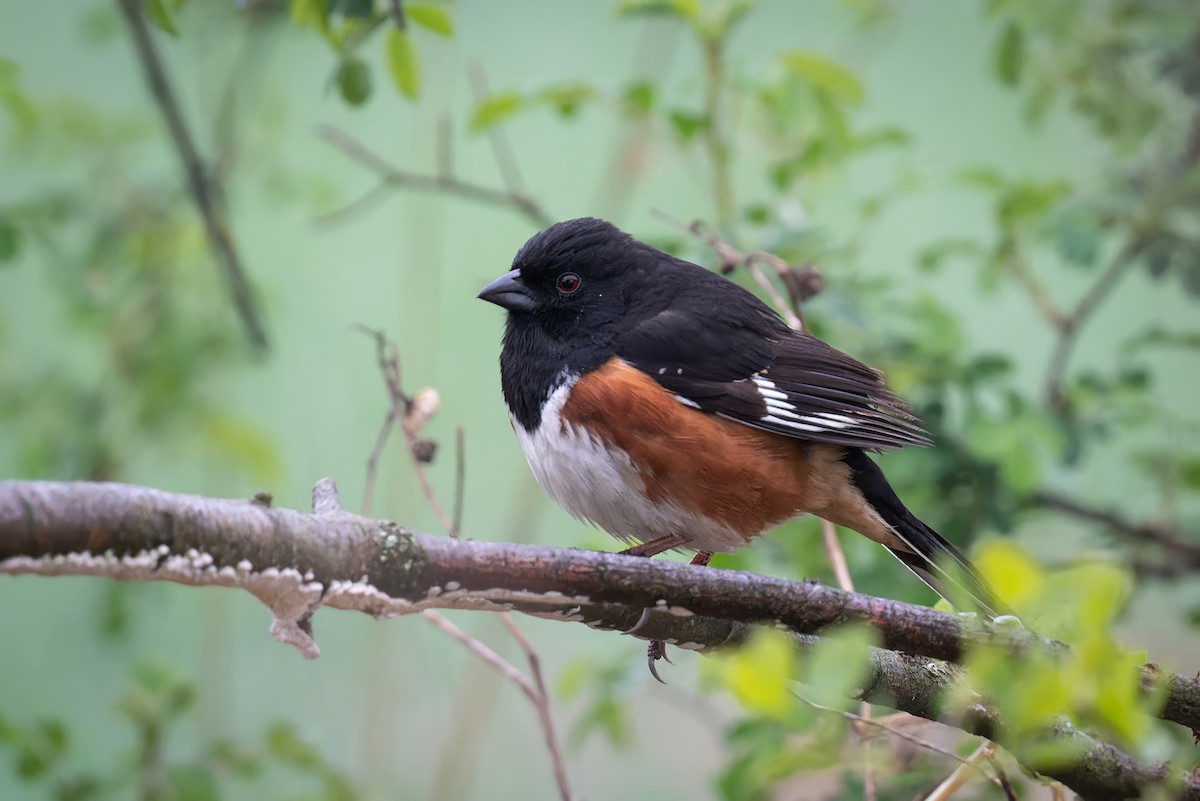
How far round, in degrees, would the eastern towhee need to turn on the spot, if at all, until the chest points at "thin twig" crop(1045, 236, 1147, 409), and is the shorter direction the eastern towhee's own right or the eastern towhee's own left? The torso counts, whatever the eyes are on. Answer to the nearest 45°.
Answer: approximately 135° to the eastern towhee's own right

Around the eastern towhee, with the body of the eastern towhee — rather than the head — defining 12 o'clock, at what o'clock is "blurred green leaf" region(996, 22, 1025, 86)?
The blurred green leaf is roughly at 4 o'clock from the eastern towhee.

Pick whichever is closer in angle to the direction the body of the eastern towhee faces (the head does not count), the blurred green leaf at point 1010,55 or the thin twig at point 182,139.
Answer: the thin twig

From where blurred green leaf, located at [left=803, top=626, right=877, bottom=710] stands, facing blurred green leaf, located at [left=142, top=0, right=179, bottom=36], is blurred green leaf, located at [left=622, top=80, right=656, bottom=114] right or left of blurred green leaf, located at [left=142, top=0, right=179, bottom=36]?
right

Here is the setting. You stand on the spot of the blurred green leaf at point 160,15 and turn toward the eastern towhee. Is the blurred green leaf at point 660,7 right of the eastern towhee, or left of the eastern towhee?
left

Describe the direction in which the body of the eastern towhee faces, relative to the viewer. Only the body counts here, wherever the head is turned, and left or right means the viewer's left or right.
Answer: facing to the left of the viewer

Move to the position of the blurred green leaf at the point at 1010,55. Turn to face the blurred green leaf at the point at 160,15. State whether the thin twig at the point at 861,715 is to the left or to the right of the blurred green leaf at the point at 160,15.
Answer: left
